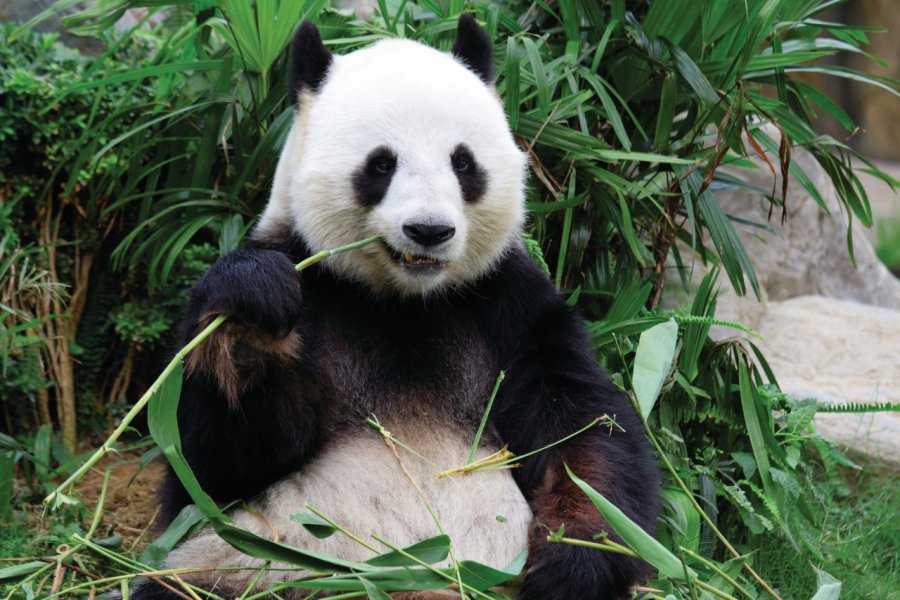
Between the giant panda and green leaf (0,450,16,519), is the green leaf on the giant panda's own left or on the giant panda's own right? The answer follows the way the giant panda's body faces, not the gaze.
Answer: on the giant panda's own right

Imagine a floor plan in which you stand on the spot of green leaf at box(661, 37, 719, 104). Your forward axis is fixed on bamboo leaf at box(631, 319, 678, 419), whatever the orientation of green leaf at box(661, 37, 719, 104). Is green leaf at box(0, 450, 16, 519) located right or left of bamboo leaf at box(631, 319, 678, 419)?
right

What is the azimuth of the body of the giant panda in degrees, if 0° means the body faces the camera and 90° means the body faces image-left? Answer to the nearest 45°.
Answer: approximately 0°

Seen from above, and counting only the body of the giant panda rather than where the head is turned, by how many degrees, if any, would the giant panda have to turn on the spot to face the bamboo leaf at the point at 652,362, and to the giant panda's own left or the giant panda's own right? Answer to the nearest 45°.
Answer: approximately 90° to the giant panda's own left

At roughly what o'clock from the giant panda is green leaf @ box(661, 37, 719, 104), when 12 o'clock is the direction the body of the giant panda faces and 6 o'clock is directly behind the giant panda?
The green leaf is roughly at 7 o'clock from the giant panda.

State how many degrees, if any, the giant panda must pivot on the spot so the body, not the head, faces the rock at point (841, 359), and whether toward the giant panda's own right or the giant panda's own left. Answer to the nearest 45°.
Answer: approximately 135° to the giant panda's own left

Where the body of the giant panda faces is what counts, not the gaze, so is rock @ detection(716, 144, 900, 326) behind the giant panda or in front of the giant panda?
behind
